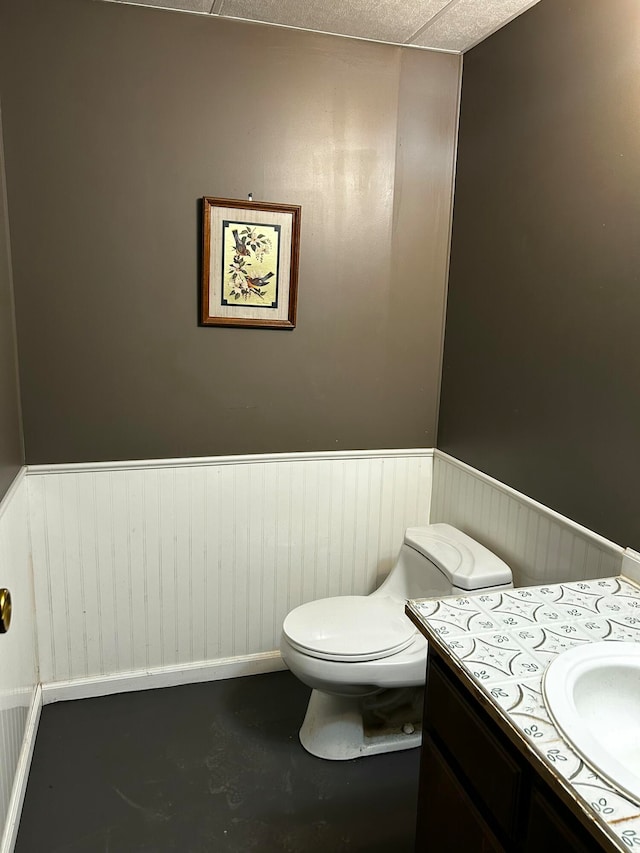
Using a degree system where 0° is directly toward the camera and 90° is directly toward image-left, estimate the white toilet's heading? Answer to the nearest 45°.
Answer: approximately 45°

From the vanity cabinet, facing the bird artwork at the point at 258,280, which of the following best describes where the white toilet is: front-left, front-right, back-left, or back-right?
front-right

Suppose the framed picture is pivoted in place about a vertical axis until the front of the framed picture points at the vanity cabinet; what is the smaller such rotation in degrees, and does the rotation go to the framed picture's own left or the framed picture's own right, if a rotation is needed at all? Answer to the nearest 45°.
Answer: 0° — it already faces it

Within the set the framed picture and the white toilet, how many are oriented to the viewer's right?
0

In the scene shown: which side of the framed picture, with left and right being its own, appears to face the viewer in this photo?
front
